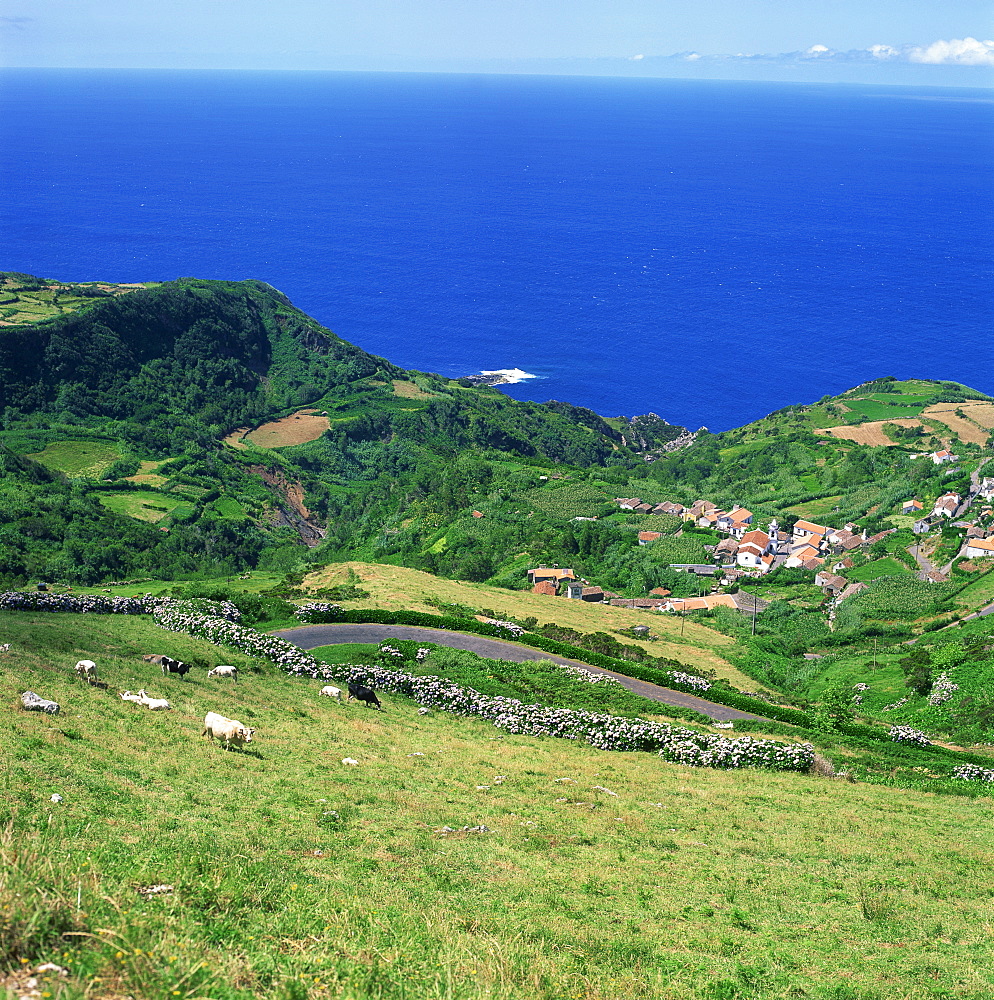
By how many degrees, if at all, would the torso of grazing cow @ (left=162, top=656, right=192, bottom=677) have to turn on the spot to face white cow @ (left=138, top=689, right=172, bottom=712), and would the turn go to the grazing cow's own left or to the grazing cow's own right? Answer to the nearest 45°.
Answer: approximately 90° to the grazing cow's own right

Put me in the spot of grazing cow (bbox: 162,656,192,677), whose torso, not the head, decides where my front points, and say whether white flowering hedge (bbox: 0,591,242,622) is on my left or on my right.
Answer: on my left

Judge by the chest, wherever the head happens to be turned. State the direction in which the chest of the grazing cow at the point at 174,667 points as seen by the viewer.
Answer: to the viewer's right
